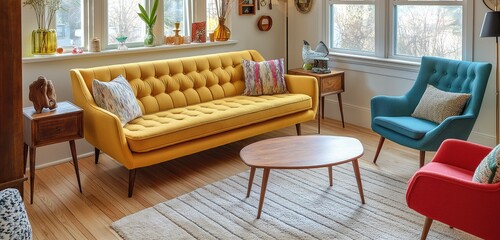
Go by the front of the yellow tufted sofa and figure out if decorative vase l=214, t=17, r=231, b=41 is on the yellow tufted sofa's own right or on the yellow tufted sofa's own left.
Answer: on the yellow tufted sofa's own left

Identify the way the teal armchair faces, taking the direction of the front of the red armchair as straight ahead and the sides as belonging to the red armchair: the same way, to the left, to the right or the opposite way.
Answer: to the left

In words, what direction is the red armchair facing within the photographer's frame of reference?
facing away from the viewer and to the left of the viewer

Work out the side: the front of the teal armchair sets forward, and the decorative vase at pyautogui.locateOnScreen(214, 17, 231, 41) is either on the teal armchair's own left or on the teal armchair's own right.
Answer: on the teal armchair's own right

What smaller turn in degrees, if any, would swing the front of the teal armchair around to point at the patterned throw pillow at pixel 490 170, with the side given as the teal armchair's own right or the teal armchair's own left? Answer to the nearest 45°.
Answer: approximately 45° to the teal armchair's own left

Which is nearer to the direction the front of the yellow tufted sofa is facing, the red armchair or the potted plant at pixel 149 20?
the red armchair
